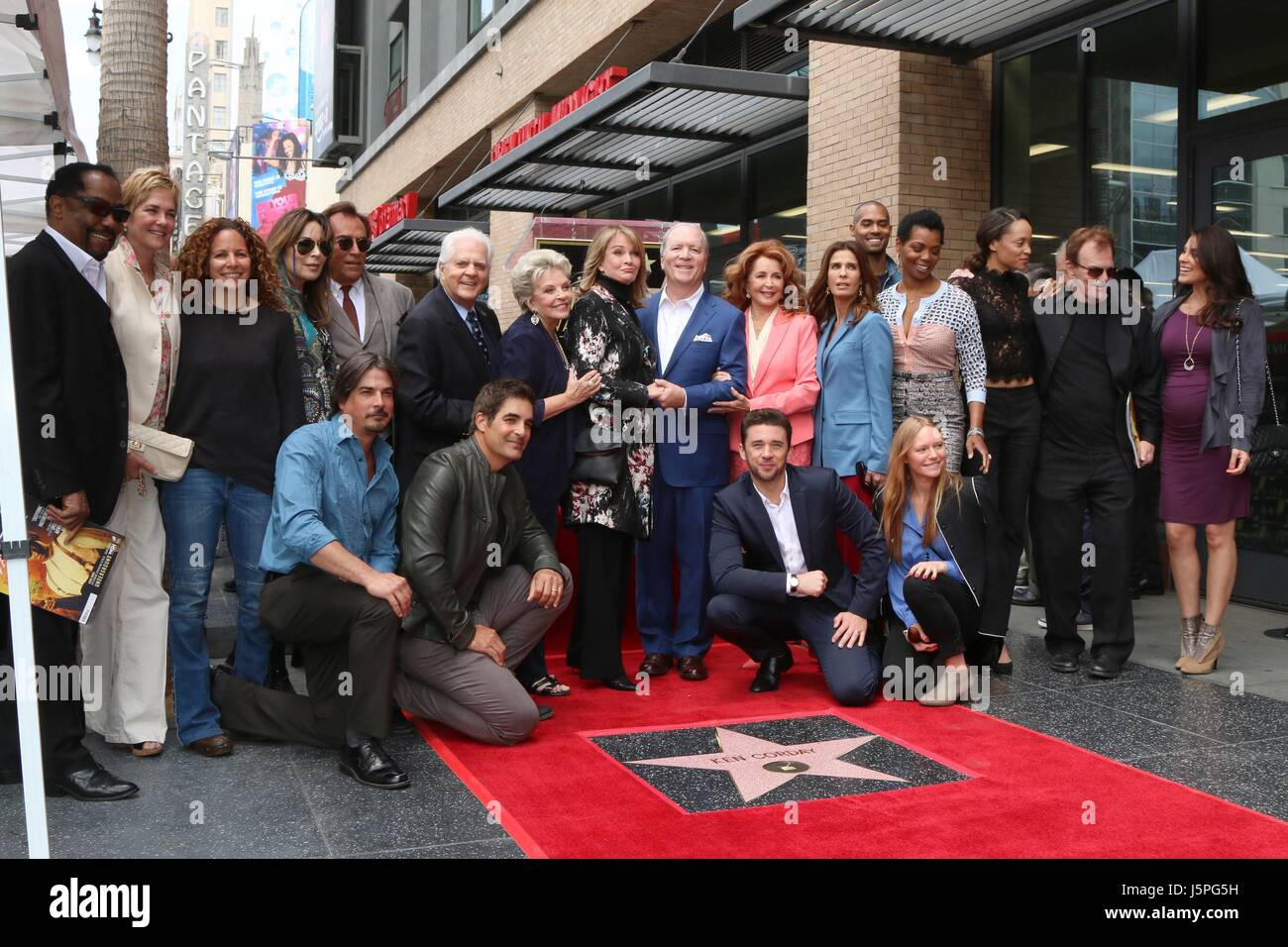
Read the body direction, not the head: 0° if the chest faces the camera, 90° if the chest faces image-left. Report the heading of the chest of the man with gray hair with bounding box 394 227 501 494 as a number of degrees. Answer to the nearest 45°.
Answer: approximately 315°

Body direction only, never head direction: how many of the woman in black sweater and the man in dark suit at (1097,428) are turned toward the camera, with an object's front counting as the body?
2

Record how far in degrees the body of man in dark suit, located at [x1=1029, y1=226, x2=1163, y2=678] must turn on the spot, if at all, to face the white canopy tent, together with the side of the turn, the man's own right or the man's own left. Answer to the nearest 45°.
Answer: approximately 45° to the man's own right

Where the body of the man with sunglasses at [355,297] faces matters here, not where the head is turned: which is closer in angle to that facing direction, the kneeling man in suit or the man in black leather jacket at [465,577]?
the man in black leather jacket

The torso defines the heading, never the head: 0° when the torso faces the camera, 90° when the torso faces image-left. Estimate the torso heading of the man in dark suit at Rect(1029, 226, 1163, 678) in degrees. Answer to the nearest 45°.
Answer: approximately 0°

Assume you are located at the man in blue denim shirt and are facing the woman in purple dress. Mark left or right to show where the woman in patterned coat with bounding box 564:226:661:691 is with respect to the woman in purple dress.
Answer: left

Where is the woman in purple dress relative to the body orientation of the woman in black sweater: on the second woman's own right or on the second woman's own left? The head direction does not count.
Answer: on the second woman's own left

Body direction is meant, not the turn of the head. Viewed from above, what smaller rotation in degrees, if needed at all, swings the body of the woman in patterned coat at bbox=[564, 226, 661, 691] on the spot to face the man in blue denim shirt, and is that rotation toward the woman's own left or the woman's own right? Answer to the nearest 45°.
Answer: approximately 90° to the woman's own right
